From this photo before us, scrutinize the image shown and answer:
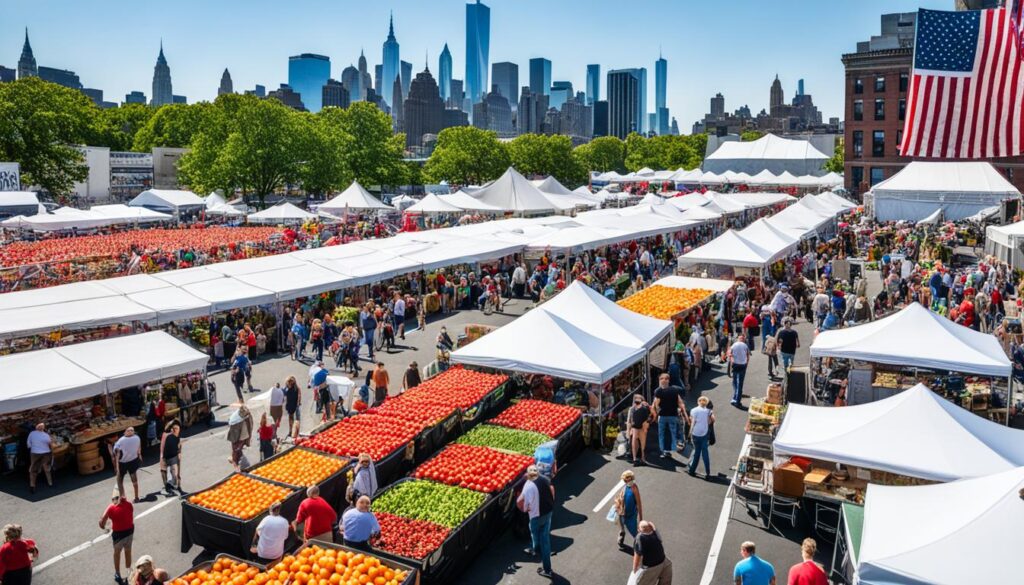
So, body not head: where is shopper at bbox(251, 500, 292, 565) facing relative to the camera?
away from the camera

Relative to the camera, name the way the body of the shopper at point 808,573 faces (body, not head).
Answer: away from the camera

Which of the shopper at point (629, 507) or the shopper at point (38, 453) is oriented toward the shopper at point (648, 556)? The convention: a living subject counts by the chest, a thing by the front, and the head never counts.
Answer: the shopper at point (629, 507)

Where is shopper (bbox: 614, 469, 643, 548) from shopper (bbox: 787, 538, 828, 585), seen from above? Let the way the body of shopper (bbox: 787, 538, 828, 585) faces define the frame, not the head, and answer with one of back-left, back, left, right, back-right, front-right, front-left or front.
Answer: front-left

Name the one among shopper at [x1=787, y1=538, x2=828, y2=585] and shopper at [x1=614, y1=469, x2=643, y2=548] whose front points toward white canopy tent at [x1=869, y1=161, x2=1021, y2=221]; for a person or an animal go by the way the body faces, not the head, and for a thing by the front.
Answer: shopper at [x1=787, y1=538, x2=828, y2=585]

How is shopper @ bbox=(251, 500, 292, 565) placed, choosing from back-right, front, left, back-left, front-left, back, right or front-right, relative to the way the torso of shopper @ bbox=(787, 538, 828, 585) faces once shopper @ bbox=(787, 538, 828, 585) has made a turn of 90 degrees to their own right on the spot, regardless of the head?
back

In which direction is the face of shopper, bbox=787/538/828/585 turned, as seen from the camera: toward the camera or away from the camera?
away from the camera

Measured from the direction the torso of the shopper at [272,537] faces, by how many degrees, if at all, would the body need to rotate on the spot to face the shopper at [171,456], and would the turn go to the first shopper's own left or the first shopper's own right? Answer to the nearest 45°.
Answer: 0° — they already face them
